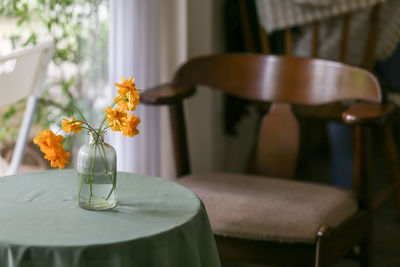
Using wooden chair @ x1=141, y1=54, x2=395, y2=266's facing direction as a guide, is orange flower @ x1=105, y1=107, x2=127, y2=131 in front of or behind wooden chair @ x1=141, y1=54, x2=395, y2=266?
in front

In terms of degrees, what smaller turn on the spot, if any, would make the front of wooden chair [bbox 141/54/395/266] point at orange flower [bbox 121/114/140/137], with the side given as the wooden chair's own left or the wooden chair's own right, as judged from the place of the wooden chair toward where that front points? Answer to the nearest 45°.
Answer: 0° — it already faces it

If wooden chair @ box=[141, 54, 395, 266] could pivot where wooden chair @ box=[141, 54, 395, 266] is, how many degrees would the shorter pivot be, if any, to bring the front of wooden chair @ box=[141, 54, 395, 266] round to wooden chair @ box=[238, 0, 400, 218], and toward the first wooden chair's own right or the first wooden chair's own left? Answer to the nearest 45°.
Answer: approximately 135° to the first wooden chair's own right

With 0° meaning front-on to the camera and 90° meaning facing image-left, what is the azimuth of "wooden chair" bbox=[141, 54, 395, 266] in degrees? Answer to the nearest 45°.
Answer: approximately 45°

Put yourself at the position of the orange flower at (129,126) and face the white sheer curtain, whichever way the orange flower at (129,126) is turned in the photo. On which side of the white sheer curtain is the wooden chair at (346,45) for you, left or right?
right

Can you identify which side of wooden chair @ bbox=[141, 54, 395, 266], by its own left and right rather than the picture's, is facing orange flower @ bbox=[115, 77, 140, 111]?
front
